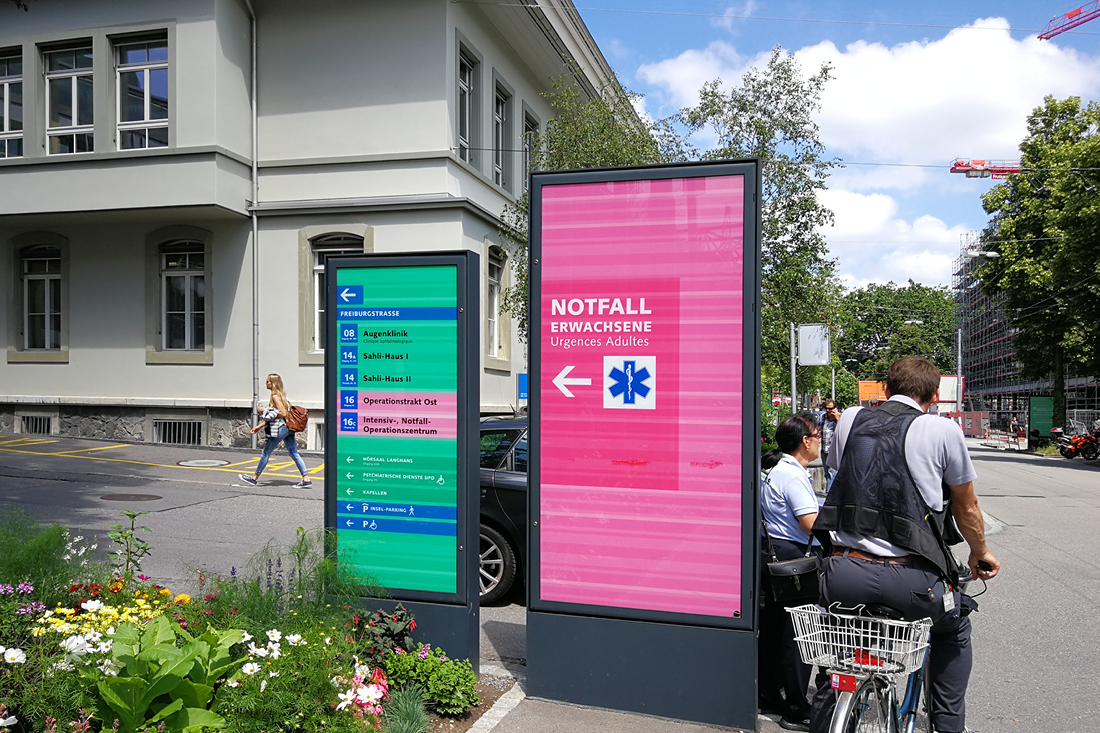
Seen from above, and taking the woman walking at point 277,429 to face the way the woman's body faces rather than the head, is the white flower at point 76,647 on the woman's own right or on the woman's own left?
on the woman's own left

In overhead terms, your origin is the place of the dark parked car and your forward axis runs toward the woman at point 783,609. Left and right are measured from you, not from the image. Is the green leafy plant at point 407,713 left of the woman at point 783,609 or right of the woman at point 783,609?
right

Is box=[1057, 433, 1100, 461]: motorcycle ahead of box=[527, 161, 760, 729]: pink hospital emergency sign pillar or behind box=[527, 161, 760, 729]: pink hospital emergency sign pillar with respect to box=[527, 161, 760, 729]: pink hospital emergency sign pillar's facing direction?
behind

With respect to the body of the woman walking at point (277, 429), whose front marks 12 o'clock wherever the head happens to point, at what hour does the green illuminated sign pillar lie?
The green illuminated sign pillar is roughly at 9 o'clock from the woman walking.

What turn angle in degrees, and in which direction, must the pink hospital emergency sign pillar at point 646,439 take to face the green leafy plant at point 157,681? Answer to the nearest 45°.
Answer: approximately 45° to its right

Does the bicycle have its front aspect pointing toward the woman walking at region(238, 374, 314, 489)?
no

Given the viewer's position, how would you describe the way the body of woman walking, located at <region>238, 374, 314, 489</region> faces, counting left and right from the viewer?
facing to the left of the viewer

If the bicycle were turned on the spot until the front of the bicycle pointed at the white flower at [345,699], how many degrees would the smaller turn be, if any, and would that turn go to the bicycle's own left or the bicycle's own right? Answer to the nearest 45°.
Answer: approximately 135° to the bicycle's own left

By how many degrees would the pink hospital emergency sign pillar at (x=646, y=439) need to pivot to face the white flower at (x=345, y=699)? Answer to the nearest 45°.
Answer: approximately 45° to its right

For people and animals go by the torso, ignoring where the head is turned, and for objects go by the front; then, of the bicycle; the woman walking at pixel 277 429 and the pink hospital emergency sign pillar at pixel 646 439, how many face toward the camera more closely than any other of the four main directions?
1

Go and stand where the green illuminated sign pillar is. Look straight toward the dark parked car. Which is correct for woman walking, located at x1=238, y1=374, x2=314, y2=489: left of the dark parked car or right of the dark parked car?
left

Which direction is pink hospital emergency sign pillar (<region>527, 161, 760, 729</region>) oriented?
toward the camera

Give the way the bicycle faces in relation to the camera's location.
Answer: facing away from the viewer and to the right of the viewer

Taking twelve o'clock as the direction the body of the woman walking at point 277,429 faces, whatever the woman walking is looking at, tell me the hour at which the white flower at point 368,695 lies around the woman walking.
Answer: The white flower is roughly at 9 o'clock from the woman walking.

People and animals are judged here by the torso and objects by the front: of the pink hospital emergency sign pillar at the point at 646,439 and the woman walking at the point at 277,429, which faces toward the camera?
the pink hospital emergency sign pillar

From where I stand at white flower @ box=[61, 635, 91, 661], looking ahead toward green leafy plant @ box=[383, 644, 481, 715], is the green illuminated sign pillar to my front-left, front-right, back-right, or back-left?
front-left

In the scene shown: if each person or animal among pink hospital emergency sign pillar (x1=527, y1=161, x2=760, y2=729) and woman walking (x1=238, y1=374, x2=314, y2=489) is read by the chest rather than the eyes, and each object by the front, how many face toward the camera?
1

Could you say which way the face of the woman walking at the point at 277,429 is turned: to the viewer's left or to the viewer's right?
to the viewer's left

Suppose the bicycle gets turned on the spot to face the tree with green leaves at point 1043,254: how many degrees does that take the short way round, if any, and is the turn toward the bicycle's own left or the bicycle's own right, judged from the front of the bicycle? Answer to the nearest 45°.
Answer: approximately 45° to the bicycle's own left

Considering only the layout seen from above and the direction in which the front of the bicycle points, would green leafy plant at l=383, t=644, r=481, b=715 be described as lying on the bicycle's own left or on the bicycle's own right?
on the bicycle's own left

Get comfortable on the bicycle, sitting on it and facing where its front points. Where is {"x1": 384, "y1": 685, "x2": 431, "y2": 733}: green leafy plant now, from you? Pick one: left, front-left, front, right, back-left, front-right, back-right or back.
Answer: back-left
